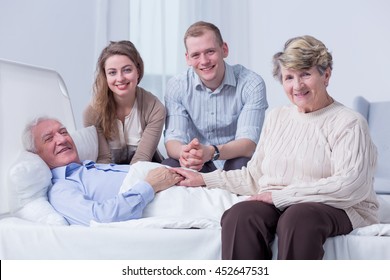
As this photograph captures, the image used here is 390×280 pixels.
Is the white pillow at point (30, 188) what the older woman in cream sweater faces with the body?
no

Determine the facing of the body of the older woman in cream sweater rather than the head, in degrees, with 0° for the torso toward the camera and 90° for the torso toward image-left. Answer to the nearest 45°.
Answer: approximately 45°

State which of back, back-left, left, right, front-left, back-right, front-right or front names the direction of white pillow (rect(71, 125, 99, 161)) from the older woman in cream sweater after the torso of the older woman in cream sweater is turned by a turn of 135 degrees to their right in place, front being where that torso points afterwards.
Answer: front-left

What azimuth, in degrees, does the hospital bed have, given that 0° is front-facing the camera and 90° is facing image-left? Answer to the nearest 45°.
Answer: approximately 270°
